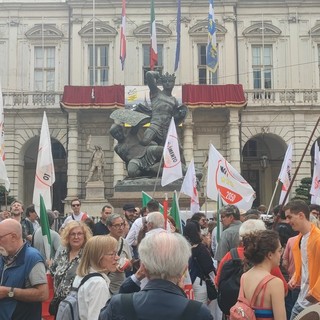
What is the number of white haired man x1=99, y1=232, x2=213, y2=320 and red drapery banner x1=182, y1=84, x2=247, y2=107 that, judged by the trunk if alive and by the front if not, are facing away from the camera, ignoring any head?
1

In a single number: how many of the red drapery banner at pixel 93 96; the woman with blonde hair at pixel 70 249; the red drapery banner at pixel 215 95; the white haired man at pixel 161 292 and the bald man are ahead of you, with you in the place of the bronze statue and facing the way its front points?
3

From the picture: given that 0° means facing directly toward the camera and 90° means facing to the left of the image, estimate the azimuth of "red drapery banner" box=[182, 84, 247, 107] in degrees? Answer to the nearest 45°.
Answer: approximately 0°

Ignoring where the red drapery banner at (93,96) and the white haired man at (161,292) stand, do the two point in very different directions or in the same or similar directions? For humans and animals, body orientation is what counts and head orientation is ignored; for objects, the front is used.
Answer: very different directions

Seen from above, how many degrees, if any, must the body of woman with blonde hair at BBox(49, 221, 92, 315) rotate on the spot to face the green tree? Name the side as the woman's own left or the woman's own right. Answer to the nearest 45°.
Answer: approximately 135° to the woman's own left

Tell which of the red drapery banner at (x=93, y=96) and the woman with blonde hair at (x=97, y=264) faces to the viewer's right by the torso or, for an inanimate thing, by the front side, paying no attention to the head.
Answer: the woman with blonde hair

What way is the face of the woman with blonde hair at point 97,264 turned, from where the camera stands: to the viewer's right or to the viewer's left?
to the viewer's right

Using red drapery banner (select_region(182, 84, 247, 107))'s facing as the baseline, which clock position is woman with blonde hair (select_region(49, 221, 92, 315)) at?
The woman with blonde hair is roughly at 12 o'clock from the red drapery banner.

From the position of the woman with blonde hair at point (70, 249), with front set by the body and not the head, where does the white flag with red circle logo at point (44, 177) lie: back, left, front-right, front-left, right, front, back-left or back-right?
back

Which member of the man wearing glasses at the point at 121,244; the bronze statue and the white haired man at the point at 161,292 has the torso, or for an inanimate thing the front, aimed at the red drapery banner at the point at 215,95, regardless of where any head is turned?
the white haired man
